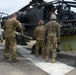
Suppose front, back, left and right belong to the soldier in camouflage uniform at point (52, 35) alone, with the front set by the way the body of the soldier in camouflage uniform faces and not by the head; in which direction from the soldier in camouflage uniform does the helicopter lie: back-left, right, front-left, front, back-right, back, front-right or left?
front

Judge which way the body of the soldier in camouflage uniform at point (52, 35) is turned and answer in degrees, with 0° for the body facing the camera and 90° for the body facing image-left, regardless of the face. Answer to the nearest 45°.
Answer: approximately 180°
